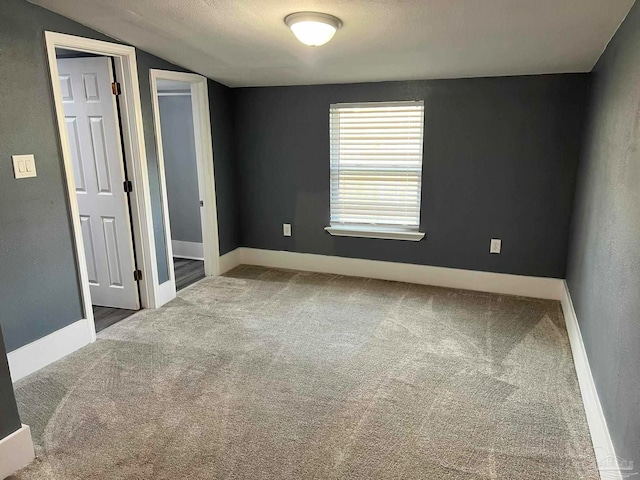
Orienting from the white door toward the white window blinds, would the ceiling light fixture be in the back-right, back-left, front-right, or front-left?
front-right

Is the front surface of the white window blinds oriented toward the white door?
no

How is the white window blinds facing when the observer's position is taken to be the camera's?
facing the viewer

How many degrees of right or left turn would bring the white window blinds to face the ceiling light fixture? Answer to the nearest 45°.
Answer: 0° — it already faces it

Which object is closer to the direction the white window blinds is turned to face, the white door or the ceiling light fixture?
the ceiling light fixture

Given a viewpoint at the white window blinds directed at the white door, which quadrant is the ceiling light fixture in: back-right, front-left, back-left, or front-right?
front-left

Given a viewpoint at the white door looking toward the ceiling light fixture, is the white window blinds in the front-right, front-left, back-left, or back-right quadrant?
front-left

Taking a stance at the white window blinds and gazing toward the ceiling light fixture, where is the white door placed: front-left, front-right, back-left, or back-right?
front-right
